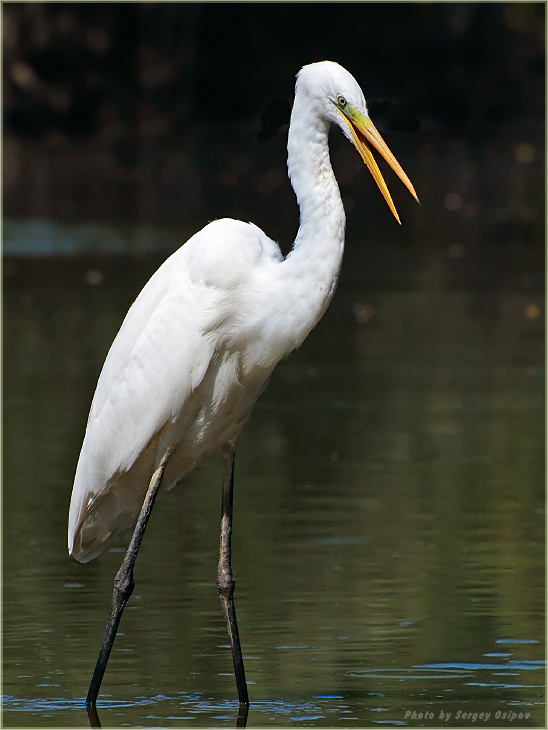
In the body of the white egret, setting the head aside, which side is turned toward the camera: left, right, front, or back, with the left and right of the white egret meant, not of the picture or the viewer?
right
